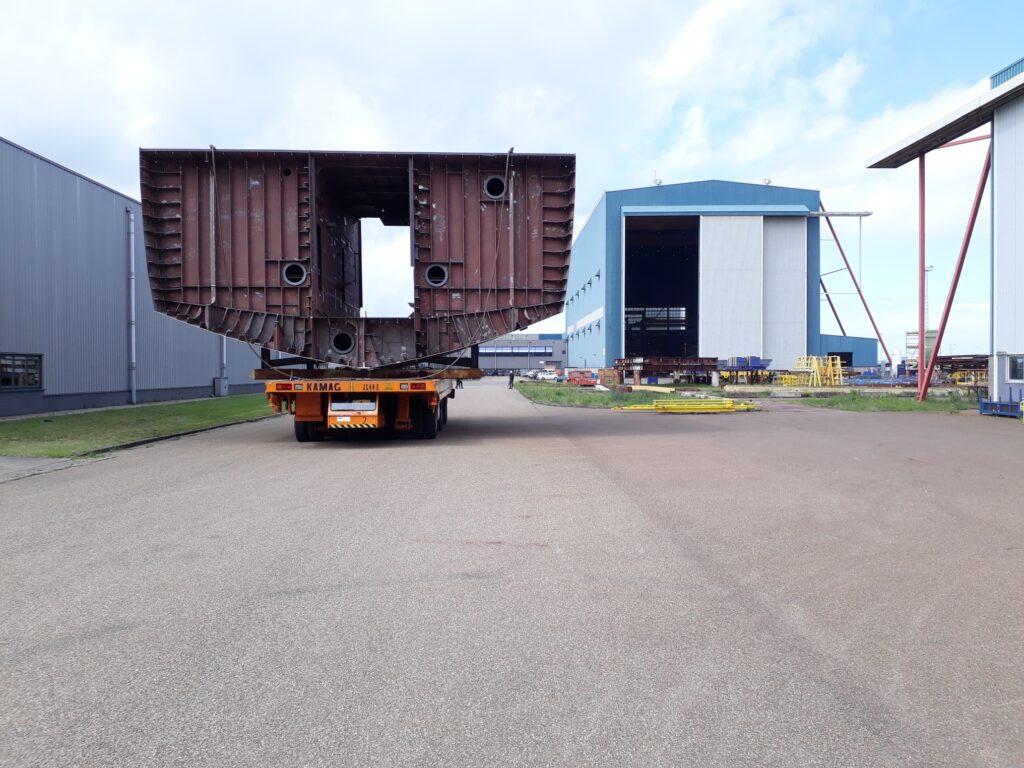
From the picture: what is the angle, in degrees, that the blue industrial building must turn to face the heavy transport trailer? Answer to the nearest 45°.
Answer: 0° — it already faces it

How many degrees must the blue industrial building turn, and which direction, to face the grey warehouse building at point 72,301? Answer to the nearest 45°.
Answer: approximately 45° to its right

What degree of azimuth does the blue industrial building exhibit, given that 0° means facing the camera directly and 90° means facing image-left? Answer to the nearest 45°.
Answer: approximately 0°

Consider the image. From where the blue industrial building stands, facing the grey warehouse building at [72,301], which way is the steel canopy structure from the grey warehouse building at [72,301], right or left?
left

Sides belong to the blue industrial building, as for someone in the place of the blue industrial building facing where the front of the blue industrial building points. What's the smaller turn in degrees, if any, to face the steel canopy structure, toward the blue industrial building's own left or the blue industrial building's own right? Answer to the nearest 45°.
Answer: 0° — it already faces it
